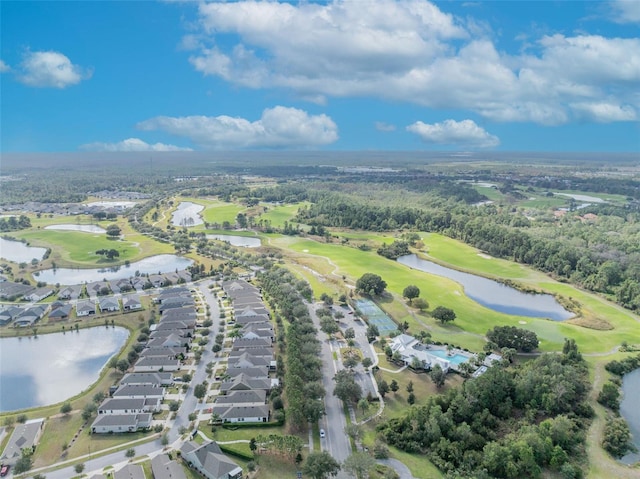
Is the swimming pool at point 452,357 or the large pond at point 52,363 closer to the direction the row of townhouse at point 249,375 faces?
the large pond

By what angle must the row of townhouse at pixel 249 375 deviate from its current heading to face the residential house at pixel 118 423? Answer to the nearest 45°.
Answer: approximately 45° to its left

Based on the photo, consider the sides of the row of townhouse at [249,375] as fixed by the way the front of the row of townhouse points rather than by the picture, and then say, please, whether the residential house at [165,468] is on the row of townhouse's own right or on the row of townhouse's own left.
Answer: on the row of townhouse's own left

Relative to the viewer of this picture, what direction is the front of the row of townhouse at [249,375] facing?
facing to the left of the viewer

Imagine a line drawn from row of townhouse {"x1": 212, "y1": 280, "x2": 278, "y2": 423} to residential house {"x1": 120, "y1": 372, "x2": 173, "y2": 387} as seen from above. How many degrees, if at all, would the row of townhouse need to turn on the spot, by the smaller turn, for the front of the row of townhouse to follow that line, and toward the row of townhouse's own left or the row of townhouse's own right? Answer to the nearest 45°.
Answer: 0° — it already faces it

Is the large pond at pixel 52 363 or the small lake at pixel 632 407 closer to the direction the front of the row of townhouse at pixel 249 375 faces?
the large pond

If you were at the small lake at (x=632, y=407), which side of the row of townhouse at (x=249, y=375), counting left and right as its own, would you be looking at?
back

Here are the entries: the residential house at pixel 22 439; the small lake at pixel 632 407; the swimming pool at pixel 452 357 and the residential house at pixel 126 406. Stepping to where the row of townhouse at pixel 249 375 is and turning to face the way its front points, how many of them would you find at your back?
2

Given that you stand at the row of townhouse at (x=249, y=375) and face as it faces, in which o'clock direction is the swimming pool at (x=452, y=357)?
The swimming pool is roughly at 6 o'clock from the row of townhouse.

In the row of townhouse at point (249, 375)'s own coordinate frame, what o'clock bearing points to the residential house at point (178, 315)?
The residential house is roughly at 2 o'clock from the row of townhouse.

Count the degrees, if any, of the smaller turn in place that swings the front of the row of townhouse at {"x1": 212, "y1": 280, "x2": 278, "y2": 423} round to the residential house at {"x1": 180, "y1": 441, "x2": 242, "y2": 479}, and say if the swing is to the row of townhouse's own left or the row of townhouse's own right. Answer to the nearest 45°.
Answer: approximately 90° to the row of townhouse's own left

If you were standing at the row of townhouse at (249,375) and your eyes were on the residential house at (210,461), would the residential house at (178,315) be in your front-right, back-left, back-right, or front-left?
back-right
